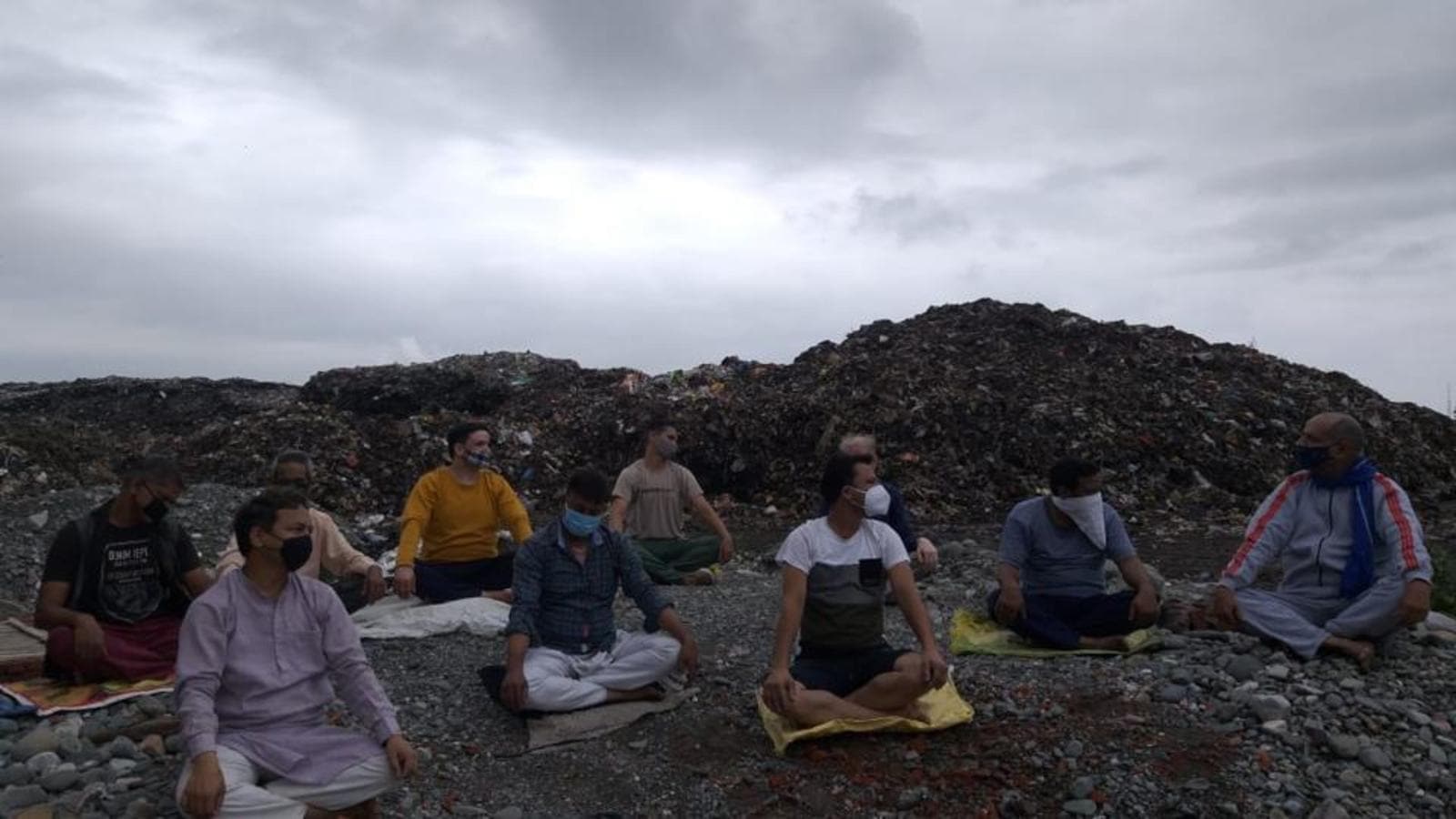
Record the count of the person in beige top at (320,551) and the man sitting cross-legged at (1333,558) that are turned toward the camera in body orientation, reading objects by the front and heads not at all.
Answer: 2

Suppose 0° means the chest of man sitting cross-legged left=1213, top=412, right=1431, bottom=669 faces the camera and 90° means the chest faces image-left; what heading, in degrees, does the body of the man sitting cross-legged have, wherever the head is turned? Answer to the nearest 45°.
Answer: approximately 0°

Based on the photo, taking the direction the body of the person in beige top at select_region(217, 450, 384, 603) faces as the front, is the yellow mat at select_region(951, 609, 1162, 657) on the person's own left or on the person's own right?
on the person's own left

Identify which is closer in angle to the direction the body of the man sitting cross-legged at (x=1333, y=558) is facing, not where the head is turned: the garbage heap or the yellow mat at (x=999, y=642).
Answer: the yellow mat

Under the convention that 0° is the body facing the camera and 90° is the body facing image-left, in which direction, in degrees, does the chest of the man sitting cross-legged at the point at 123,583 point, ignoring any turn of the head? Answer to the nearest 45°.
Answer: approximately 0°

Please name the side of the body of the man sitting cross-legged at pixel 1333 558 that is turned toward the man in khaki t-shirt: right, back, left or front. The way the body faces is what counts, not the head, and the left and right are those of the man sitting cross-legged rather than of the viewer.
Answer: right

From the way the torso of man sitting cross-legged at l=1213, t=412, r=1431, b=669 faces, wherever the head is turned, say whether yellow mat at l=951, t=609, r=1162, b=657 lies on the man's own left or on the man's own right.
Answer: on the man's own right

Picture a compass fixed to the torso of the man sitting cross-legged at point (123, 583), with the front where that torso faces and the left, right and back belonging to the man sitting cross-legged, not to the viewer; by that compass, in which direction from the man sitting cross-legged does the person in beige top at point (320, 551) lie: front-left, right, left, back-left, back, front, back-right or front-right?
back-left
